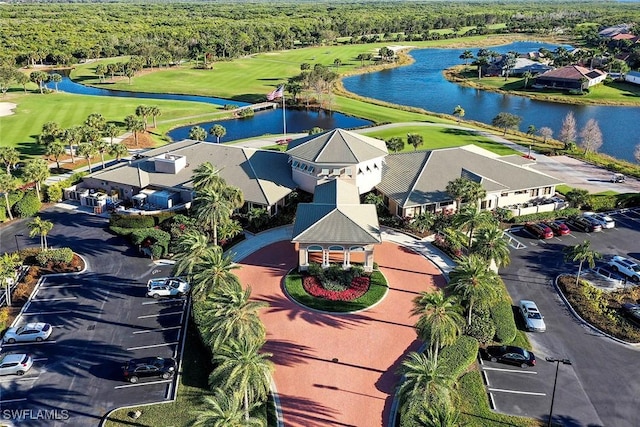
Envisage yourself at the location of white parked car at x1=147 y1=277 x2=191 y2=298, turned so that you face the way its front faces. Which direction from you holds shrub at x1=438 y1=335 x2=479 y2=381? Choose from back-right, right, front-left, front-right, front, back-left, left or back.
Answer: front-right

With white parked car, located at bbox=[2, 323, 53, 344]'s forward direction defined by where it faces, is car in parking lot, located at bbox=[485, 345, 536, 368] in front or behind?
behind

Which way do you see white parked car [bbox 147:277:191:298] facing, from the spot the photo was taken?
facing to the right of the viewer

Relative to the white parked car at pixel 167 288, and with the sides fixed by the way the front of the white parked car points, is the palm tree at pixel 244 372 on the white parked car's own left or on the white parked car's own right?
on the white parked car's own right

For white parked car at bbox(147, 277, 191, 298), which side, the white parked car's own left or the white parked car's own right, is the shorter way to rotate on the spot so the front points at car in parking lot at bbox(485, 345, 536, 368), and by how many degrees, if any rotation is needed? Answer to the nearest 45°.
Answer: approximately 45° to the white parked car's own right

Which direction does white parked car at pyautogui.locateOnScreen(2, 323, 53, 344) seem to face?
to the viewer's left

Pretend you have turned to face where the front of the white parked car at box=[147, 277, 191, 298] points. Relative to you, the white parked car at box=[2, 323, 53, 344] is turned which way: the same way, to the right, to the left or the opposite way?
the opposite way

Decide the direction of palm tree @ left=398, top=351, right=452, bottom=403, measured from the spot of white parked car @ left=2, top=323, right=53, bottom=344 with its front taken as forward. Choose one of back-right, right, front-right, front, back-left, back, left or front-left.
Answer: back-left

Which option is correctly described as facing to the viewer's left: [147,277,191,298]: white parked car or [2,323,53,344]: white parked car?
[2,323,53,344]: white parked car

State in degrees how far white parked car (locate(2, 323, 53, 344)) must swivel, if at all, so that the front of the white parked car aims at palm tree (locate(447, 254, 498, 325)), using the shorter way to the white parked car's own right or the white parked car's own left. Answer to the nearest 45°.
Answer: approximately 135° to the white parked car's own left

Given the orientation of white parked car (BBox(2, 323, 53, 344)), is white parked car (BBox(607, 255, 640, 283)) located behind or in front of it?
behind

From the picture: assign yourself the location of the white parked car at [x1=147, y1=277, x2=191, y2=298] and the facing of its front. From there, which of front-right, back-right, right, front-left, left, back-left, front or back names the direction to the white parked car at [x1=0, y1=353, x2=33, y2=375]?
back-right

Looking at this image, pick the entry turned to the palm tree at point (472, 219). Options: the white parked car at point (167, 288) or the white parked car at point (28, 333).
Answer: the white parked car at point (167, 288)
